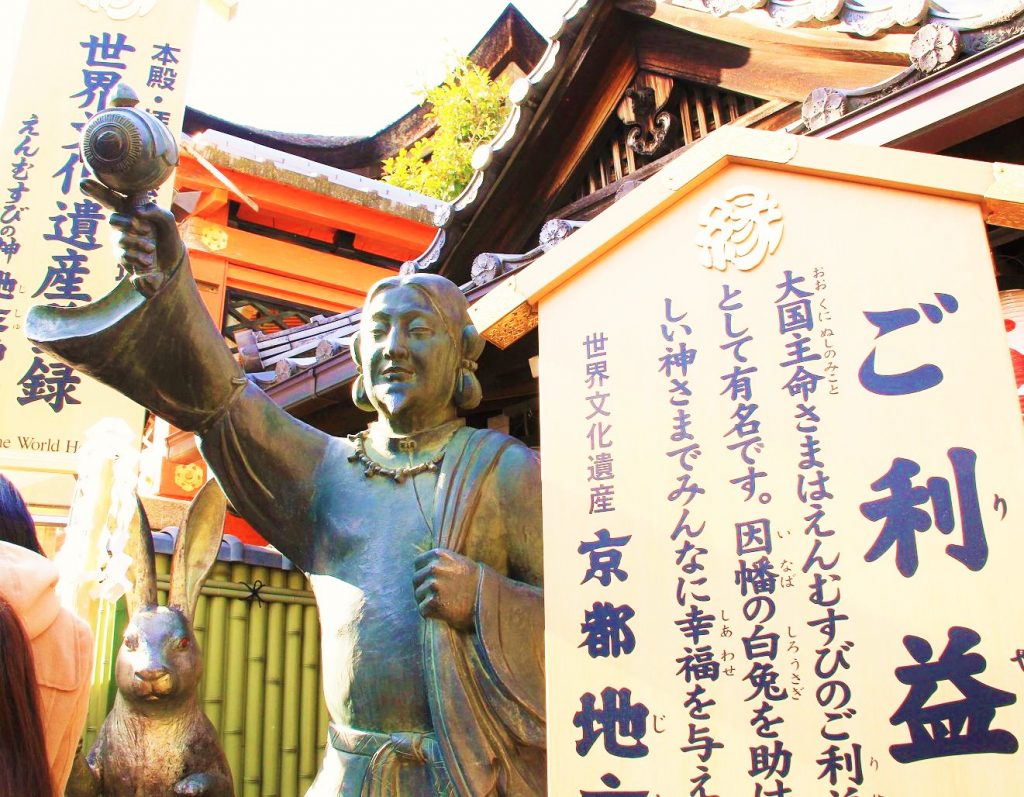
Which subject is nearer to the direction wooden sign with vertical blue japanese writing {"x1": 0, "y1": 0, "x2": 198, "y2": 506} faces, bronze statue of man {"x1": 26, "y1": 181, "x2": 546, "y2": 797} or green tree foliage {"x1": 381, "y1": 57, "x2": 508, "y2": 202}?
the bronze statue of man

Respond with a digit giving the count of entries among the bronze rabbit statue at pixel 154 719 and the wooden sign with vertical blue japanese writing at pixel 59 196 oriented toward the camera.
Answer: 2

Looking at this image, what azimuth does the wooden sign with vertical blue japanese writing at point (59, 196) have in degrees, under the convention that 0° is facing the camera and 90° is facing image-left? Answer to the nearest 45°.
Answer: approximately 0°

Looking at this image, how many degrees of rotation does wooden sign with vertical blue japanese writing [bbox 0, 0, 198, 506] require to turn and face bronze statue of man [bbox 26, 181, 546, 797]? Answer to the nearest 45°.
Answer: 0° — it already faces it

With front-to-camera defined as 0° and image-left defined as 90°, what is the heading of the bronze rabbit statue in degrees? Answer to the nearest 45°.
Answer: approximately 0°

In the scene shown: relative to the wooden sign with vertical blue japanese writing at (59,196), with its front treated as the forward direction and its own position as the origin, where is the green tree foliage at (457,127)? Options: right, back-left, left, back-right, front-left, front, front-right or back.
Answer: back-left
